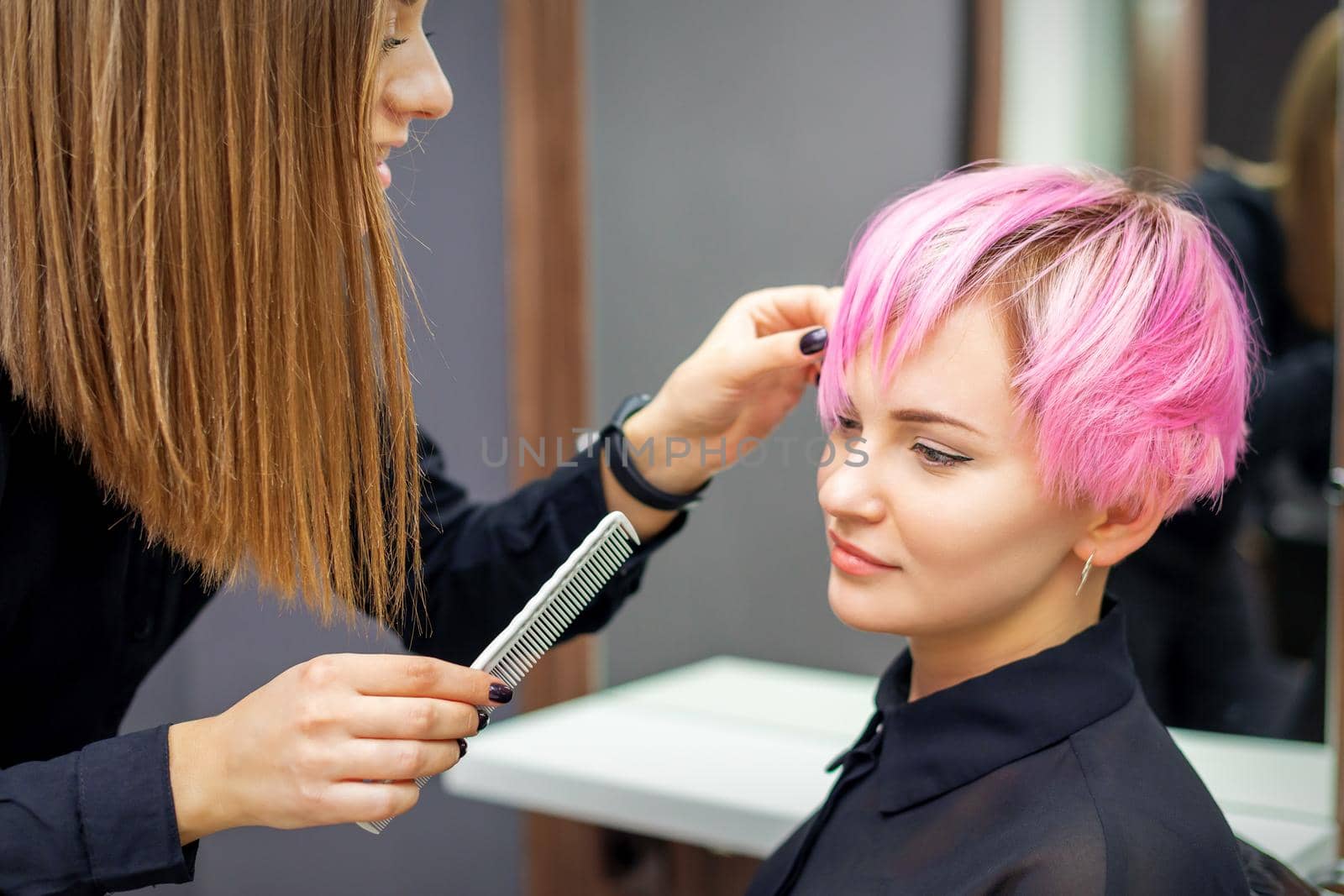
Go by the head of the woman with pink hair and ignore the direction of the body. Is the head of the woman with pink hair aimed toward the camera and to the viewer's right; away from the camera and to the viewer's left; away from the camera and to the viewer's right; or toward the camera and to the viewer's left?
toward the camera and to the viewer's left

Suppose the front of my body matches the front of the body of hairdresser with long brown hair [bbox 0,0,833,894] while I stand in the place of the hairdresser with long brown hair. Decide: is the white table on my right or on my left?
on my left

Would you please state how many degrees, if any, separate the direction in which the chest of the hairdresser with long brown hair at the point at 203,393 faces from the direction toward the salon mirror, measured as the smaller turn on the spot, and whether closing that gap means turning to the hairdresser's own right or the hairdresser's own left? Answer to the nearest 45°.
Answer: approximately 45° to the hairdresser's own left

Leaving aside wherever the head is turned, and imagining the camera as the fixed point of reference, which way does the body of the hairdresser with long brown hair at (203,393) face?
to the viewer's right
